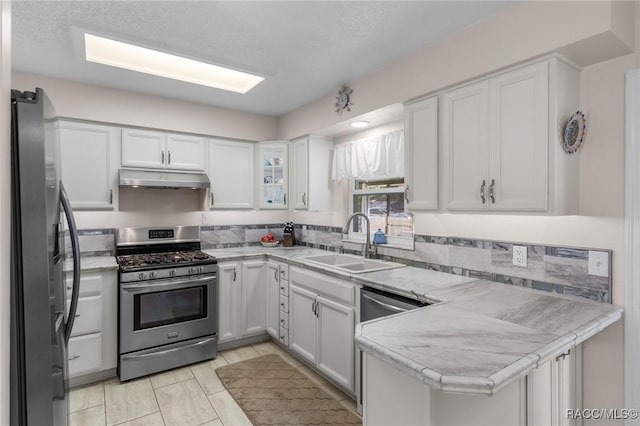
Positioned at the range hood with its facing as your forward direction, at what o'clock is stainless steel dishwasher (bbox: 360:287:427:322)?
The stainless steel dishwasher is roughly at 11 o'clock from the range hood.

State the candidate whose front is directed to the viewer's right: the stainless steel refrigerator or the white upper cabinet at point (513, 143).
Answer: the stainless steel refrigerator

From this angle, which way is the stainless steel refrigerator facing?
to the viewer's right

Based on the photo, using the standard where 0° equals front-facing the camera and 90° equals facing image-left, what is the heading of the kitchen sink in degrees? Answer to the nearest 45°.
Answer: approximately 45°

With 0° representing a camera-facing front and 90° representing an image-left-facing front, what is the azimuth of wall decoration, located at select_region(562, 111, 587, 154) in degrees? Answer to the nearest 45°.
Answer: approximately 45°

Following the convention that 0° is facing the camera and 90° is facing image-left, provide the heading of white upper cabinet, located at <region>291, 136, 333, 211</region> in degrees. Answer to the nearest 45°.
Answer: approximately 45°

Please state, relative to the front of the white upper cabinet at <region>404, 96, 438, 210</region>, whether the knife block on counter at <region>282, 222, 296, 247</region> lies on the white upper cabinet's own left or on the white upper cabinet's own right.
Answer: on the white upper cabinet's own right
